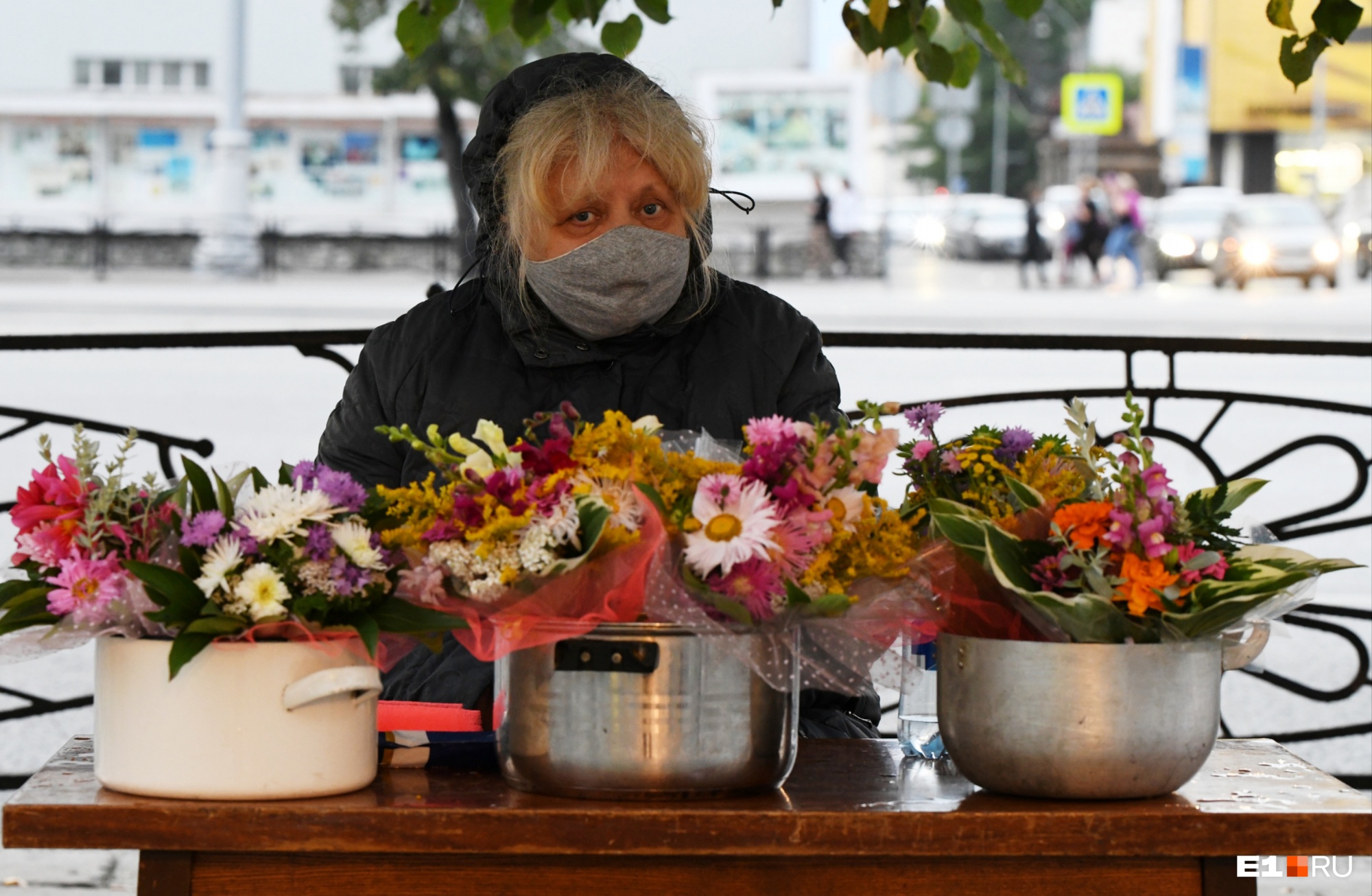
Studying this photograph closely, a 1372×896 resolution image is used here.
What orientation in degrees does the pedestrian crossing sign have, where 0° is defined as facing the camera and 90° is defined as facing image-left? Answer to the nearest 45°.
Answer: approximately 0°

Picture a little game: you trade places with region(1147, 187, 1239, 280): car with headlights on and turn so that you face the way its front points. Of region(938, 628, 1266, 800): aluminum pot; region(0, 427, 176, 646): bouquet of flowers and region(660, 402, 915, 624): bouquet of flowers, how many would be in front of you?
3

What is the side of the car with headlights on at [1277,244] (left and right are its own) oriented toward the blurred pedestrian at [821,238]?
right

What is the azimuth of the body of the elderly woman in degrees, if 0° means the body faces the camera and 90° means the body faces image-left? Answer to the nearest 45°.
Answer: approximately 0°

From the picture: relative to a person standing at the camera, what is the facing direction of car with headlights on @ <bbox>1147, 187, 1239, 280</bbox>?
facing the viewer

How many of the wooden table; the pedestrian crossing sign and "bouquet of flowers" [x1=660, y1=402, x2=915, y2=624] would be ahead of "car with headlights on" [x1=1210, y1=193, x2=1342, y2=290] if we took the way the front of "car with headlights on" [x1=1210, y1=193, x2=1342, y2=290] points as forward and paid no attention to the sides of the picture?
2

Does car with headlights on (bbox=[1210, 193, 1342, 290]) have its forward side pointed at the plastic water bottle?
yes

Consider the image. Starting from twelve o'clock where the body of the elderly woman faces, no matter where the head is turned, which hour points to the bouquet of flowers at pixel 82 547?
The bouquet of flowers is roughly at 1 o'clock from the elderly woman.

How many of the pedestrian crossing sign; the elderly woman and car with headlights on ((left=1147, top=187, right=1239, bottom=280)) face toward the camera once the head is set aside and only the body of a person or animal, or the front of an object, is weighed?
3

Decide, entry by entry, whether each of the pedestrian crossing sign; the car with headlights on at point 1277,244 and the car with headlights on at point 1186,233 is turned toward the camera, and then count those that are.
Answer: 3

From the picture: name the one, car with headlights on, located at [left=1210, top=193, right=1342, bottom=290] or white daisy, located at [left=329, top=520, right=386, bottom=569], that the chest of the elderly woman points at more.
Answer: the white daisy
